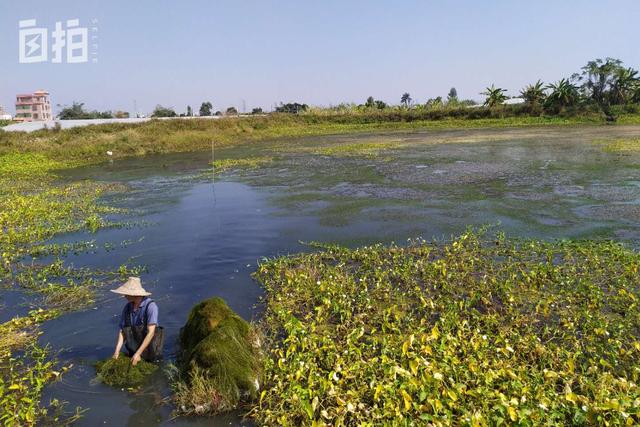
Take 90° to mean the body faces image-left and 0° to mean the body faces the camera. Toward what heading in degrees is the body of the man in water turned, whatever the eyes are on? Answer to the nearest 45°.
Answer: approximately 45°
